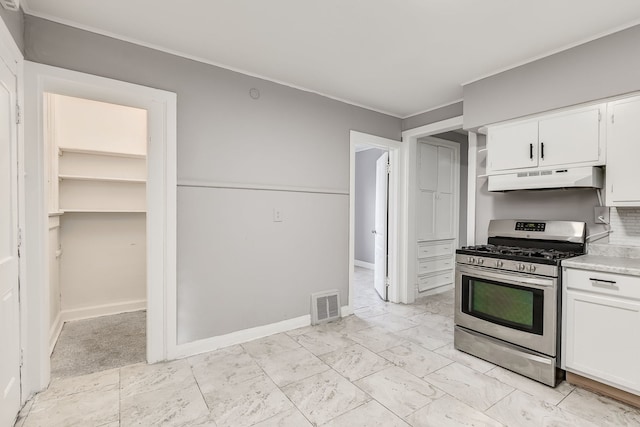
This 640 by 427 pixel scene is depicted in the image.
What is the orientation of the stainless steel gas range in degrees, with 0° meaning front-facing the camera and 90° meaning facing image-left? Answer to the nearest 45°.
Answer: approximately 45°

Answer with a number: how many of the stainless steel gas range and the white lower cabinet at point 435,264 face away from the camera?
0

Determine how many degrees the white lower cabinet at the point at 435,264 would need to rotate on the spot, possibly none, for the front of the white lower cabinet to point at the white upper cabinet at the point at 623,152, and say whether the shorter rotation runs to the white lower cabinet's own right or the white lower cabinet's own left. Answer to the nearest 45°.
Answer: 0° — it already faces it

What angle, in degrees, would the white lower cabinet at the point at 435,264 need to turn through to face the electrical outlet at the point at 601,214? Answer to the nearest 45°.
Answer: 0° — it already faces it

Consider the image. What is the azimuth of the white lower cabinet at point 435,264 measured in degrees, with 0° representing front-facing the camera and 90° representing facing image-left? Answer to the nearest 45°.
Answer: approximately 315°

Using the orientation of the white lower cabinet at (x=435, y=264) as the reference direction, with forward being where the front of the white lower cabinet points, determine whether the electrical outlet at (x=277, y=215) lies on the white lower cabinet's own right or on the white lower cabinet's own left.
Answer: on the white lower cabinet's own right

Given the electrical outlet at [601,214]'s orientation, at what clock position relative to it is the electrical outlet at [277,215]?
the electrical outlet at [277,215] is roughly at 2 o'clock from the electrical outlet at [601,214].
